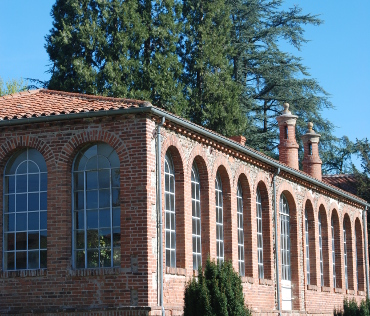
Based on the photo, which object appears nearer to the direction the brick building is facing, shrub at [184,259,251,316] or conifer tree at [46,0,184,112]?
the shrub

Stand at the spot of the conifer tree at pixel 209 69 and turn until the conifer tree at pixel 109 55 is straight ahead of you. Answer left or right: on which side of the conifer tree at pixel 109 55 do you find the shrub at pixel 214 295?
left

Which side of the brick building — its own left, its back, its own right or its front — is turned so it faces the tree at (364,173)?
left

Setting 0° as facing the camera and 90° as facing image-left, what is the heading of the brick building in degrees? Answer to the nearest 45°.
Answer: approximately 315°

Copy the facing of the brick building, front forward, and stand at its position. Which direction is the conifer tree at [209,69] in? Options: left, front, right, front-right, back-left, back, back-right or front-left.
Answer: back-left

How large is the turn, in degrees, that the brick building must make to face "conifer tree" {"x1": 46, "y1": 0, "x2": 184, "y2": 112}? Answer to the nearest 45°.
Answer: approximately 135° to its left

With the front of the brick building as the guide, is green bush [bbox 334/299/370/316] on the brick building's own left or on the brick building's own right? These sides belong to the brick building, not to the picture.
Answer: on the brick building's own left

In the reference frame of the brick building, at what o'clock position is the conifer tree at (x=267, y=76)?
The conifer tree is roughly at 8 o'clock from the brick building.

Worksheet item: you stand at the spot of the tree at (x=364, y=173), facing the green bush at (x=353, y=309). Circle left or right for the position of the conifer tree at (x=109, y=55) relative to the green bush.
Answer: right
